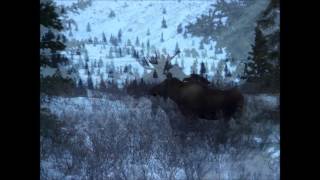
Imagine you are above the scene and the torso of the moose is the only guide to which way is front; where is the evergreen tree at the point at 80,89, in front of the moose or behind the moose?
in front

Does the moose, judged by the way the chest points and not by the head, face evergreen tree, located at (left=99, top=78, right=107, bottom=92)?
yes

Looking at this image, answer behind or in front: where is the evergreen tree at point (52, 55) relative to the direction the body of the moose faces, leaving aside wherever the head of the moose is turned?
in front

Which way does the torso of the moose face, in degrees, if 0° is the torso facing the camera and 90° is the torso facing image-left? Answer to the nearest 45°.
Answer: approximately 90°
